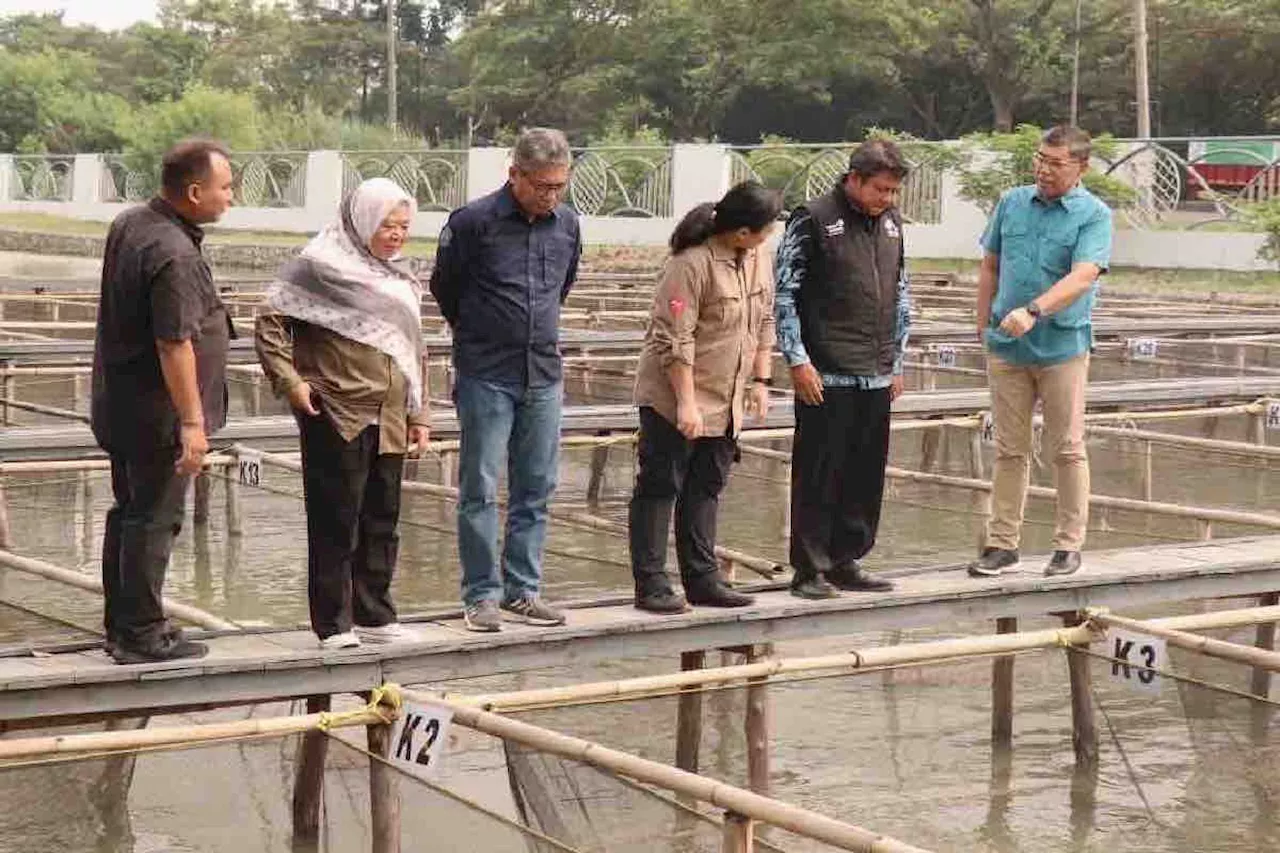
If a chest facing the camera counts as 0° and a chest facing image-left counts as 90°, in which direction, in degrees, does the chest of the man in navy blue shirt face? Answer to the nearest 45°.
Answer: approximately 315°

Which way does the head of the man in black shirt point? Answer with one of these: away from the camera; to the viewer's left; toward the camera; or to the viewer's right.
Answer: to the viewer's right

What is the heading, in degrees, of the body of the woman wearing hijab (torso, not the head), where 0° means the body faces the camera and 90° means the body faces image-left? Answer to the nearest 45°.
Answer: approximately 315°

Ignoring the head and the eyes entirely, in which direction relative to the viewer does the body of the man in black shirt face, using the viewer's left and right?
facing to the right of the viewer

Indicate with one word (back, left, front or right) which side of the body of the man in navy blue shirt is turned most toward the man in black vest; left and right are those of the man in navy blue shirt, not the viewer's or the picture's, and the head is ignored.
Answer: left

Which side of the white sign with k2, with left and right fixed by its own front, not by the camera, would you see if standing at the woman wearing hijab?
back
